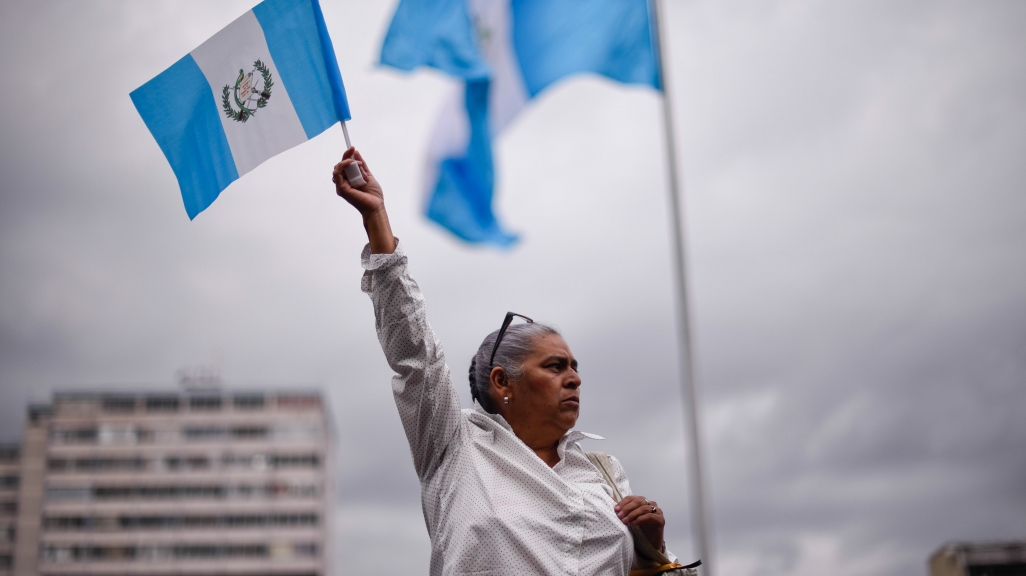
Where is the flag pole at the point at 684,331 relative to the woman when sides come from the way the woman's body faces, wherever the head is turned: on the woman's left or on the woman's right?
on the woman's left

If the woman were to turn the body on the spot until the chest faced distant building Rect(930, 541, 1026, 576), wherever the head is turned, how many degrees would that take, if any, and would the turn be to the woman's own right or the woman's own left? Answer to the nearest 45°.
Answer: approximately 90° to the woman's own left

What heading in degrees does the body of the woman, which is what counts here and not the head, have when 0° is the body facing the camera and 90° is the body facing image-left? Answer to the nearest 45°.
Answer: approximately 315°

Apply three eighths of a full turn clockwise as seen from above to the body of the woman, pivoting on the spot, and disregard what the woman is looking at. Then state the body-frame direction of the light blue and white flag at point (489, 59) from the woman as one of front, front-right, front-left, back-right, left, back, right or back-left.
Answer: right
